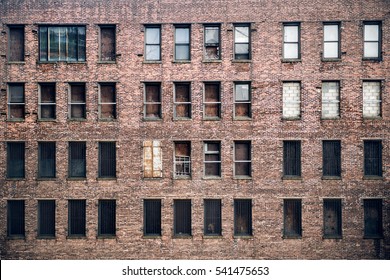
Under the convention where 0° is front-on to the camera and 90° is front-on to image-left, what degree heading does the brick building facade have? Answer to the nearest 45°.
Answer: approximately 0°
